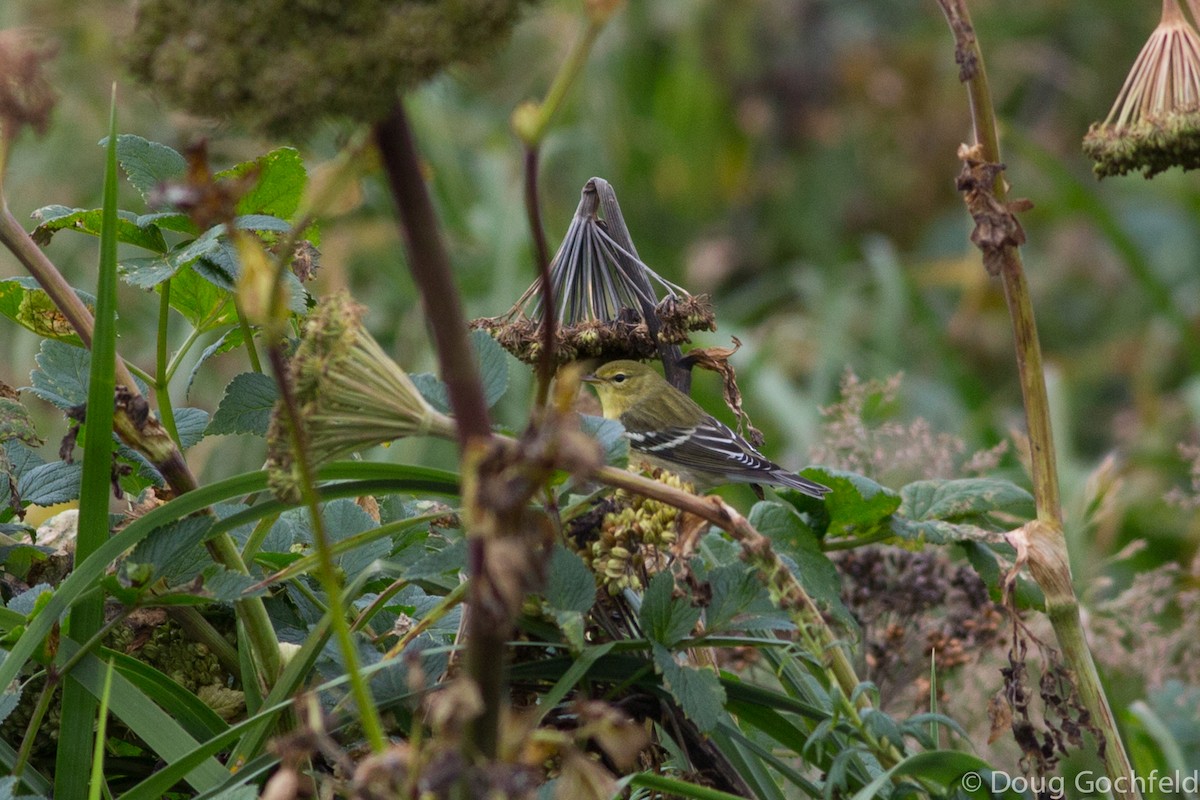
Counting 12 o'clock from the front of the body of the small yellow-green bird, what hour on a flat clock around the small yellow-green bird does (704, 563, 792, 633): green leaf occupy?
The green leaf is roughly at 9 o'clock from the small yellow-green bird.

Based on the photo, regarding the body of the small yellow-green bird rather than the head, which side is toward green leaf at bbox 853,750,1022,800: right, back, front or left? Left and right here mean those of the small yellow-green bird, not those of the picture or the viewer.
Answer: left

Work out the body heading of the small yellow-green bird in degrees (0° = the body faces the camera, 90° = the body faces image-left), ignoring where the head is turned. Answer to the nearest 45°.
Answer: approximately 90°

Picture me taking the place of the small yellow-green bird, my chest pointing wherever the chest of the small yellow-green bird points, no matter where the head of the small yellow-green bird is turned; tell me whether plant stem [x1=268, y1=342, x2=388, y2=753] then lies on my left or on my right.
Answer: on my left

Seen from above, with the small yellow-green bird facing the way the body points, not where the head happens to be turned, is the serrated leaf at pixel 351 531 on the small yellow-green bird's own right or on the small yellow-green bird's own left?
on the small yellow-green bird's own left
